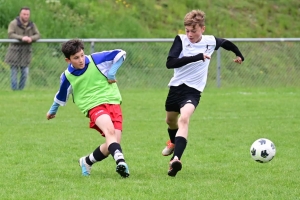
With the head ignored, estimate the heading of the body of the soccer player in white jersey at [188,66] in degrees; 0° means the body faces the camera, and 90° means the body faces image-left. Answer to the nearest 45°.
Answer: approximately 0°
